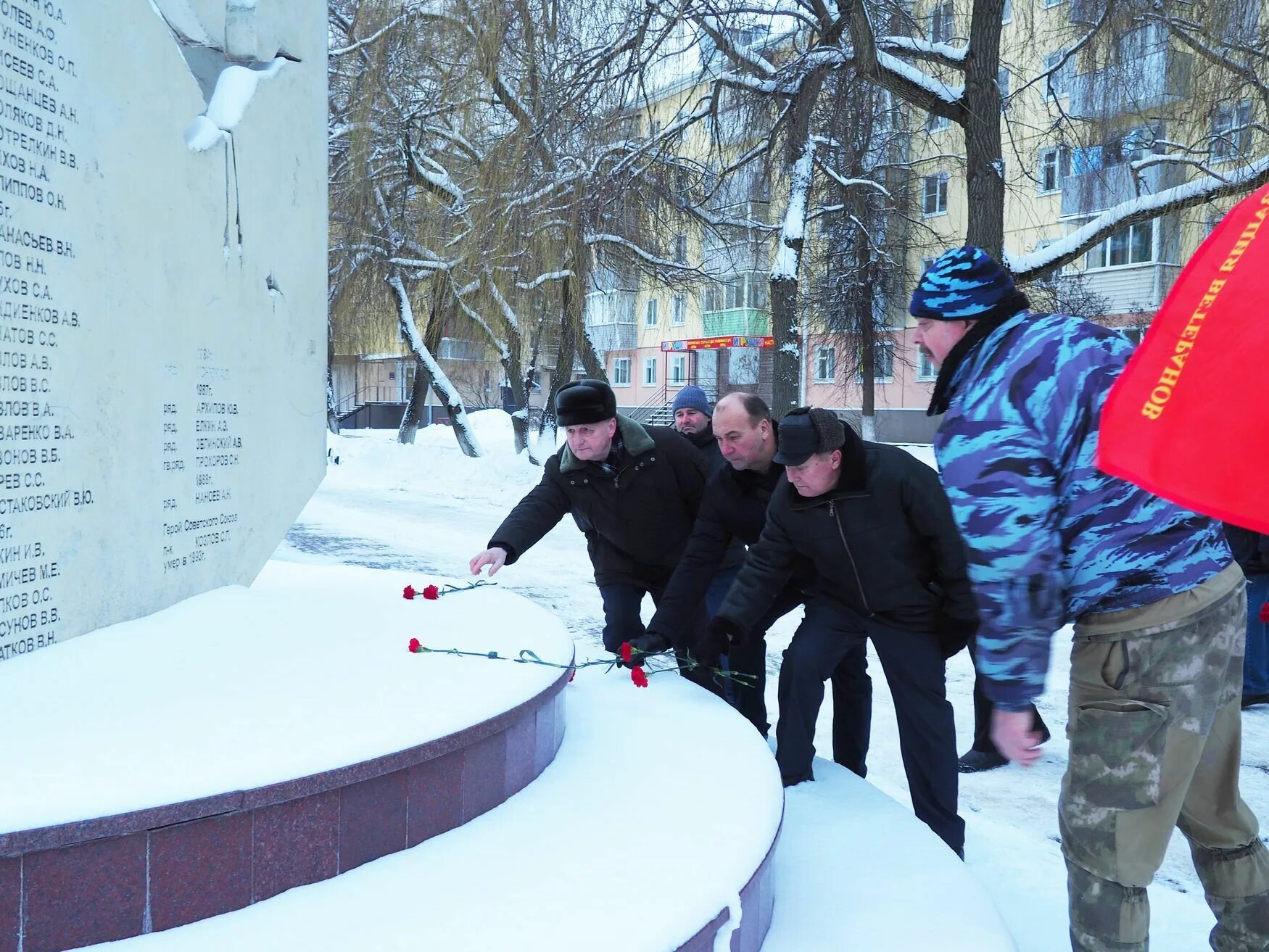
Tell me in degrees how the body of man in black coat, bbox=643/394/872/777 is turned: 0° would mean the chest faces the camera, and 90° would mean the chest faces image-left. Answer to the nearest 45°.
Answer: approximately 45°

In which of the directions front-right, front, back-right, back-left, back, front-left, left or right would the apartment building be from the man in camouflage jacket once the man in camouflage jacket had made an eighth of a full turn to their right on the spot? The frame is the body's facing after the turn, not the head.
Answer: front-right

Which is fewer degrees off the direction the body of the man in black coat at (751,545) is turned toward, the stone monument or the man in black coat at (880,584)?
the stone monument

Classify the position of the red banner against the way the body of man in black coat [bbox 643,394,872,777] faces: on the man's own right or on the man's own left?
on the man's own left

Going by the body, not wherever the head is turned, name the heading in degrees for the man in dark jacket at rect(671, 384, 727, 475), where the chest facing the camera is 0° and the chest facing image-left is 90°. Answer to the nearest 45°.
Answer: approximately 45°

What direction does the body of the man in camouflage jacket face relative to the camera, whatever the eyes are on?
to the viewer's left

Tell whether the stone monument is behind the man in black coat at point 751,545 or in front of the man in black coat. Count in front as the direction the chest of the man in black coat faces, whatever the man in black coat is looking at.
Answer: in front

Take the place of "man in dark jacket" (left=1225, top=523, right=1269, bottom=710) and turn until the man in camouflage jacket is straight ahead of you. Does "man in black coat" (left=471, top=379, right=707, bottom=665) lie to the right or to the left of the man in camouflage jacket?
right

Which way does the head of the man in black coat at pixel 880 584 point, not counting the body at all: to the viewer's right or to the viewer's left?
to the viewer's left

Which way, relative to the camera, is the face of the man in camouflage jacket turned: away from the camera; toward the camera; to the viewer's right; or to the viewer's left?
to the viewer's left

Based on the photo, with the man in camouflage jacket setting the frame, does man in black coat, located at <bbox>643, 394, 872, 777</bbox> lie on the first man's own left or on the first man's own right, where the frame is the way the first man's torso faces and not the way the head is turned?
on the first man's own right

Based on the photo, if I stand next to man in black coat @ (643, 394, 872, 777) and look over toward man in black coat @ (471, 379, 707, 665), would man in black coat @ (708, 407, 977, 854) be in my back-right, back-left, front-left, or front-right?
back-left

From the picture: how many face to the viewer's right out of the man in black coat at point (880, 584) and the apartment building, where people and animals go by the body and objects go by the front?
0

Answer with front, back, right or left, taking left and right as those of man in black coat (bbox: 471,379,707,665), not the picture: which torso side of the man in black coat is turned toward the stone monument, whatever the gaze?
front

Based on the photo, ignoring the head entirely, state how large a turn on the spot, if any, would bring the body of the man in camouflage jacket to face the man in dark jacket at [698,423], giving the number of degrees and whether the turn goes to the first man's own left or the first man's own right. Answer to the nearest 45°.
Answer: approximately 45° to the first man's own right
